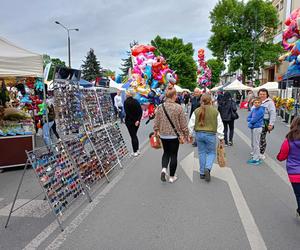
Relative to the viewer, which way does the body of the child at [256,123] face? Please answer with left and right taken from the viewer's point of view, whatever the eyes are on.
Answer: facing the viewer and to the left of the viewer

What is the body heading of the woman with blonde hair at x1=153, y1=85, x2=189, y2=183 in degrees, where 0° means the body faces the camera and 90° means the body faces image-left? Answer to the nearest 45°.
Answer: approximately 180°

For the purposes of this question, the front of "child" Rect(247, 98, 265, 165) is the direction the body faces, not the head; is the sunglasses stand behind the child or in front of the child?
in front

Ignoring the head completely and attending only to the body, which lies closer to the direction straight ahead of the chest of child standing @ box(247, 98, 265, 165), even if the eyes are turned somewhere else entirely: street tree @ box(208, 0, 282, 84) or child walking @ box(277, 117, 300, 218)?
the child walking

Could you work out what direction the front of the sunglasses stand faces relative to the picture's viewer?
facing the viewer and to the right of the viewer

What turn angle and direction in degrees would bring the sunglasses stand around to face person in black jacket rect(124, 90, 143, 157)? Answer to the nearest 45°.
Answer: approximately 90° to its left
